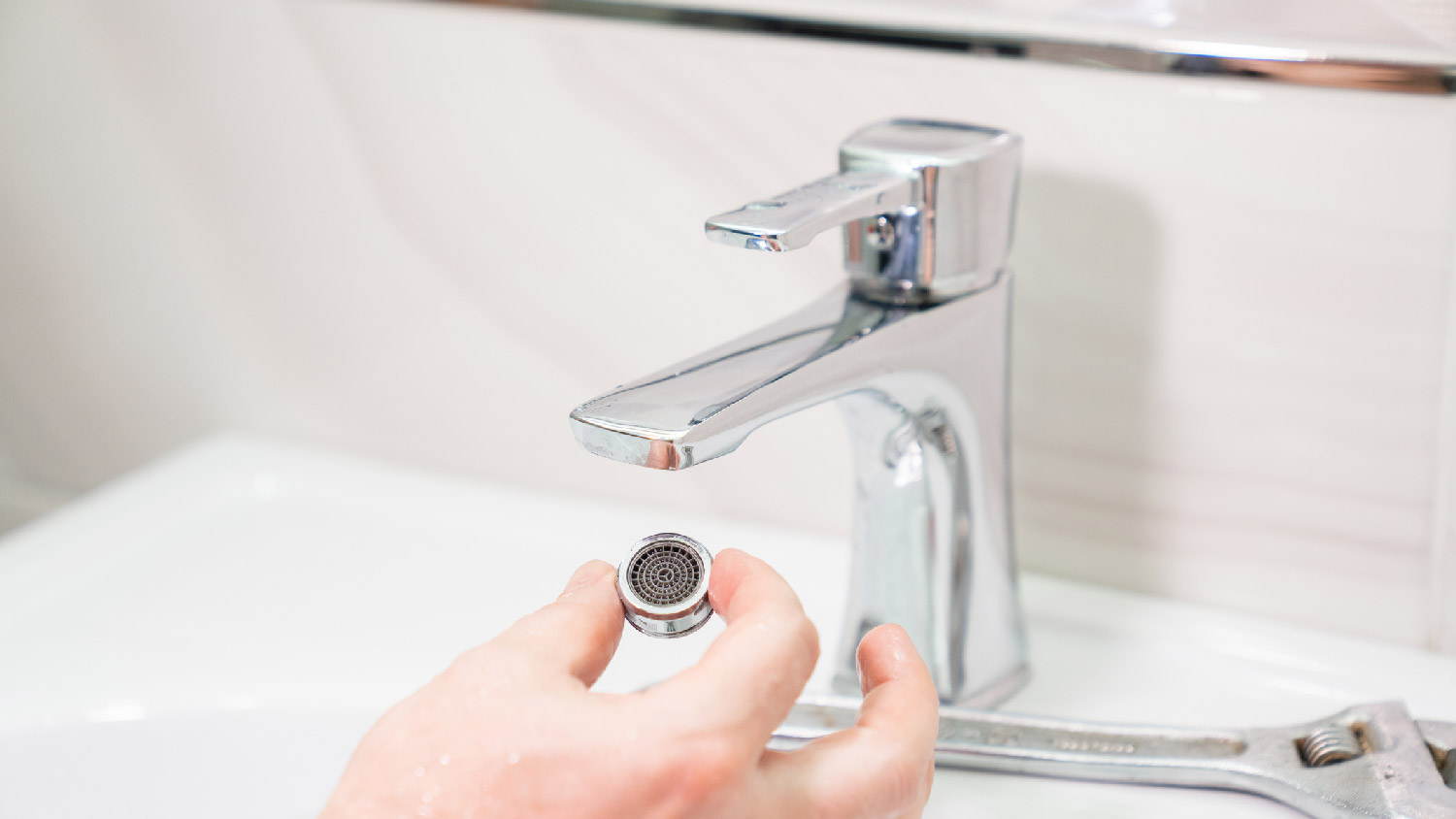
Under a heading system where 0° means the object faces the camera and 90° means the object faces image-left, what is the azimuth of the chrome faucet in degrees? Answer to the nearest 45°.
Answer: approximately 45°
